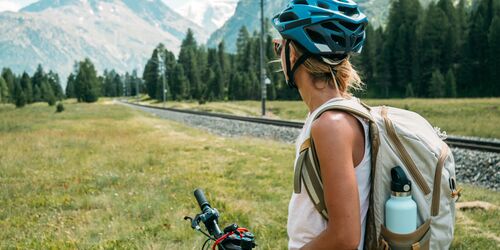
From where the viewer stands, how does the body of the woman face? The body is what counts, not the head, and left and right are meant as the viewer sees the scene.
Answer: facing to the left of the viewer

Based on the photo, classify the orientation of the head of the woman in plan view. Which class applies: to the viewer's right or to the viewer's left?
to the viewer's left
